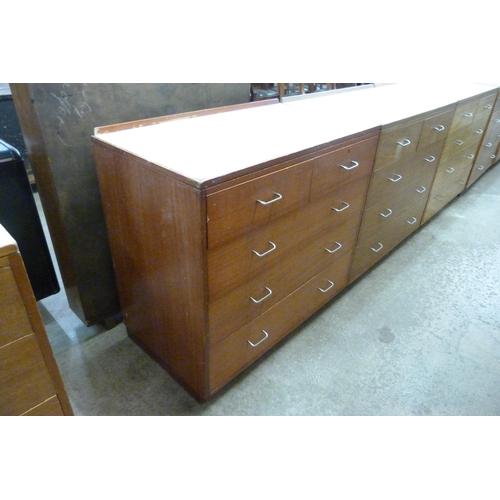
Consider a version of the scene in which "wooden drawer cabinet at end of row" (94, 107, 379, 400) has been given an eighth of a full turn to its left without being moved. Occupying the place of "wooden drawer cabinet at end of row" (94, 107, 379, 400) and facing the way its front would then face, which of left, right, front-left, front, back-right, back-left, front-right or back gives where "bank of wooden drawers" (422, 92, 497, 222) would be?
front-left

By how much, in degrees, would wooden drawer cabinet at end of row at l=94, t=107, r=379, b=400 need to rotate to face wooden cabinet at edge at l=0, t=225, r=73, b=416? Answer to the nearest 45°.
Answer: approximately 90° to its right

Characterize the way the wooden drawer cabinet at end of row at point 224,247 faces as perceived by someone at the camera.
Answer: facing the viewer and to the right of the viewer
